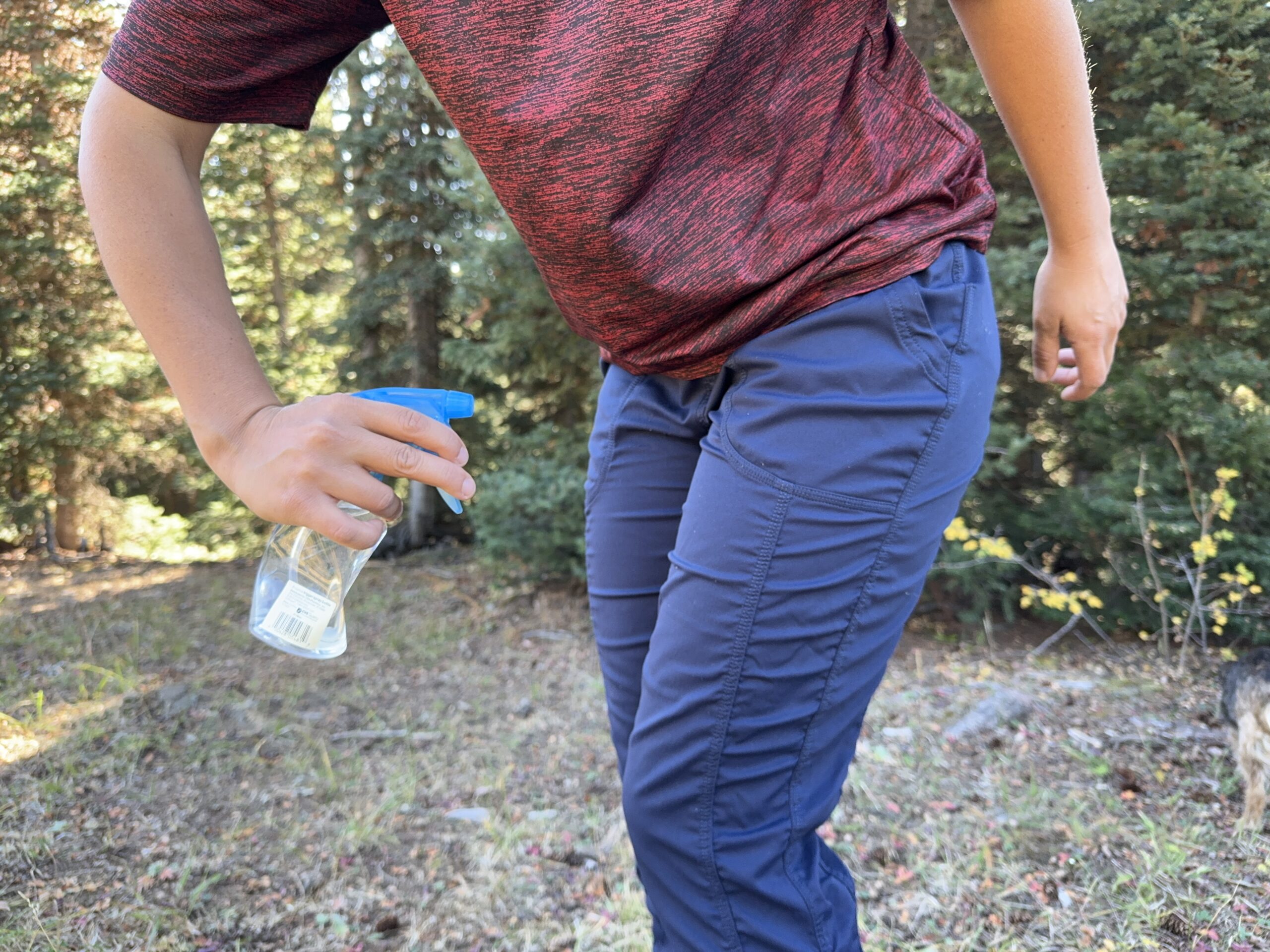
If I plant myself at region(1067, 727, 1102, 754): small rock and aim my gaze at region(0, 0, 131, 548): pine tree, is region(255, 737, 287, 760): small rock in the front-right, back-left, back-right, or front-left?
front-left

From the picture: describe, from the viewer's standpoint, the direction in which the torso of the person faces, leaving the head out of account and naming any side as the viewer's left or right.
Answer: facing the viewer and to the left of the viewer

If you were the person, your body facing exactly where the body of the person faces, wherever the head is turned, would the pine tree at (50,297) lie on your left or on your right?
on your right

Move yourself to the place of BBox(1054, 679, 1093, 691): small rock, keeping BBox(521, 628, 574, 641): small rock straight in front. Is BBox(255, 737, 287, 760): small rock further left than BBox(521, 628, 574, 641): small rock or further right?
left

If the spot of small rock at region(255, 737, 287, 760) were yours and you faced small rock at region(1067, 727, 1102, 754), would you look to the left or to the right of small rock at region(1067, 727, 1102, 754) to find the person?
right

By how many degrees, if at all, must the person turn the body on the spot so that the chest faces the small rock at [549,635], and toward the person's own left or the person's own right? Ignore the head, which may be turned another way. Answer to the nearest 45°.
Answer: approximately 135° to the person's own right

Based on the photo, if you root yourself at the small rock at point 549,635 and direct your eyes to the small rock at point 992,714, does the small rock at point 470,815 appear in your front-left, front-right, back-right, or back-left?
front-right

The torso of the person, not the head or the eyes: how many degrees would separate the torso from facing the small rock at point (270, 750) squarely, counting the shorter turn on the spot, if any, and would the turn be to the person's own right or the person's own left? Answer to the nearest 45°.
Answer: approximately 90° to the person's own right

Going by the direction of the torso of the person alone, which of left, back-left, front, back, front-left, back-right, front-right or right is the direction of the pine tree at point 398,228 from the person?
back-right

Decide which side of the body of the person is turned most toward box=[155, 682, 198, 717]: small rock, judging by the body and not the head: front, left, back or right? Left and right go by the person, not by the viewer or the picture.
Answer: right
